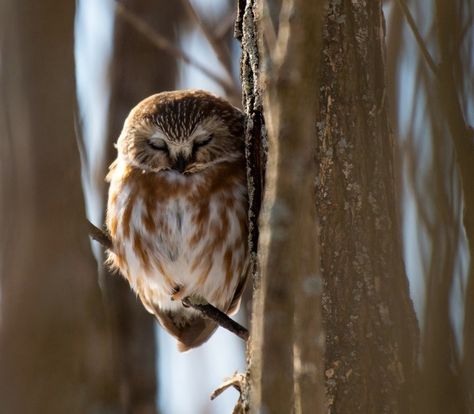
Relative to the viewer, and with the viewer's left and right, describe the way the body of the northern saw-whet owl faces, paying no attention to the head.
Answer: facing the viewer
